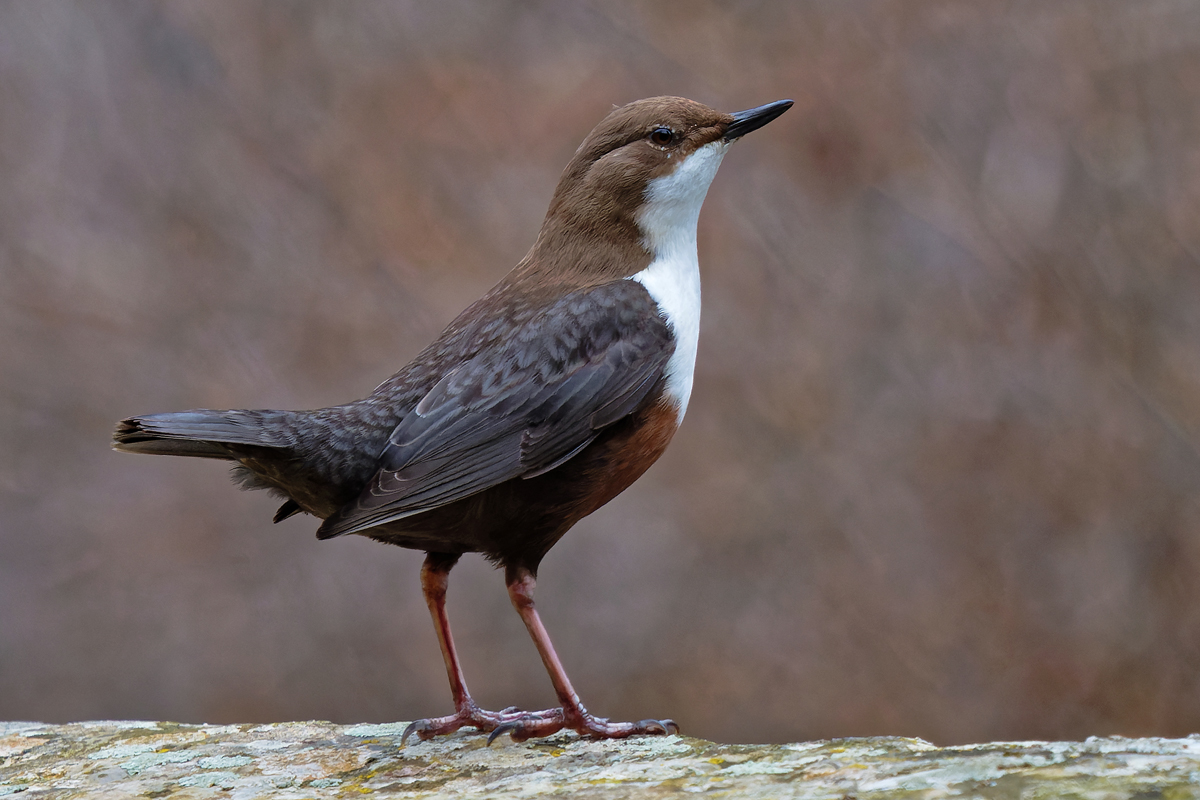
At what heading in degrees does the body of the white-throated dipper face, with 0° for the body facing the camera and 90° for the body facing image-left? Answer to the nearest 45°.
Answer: approximately 270°
